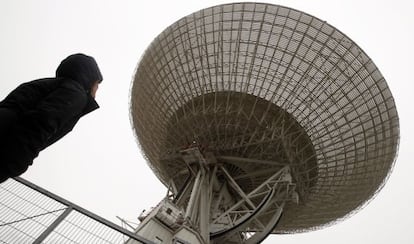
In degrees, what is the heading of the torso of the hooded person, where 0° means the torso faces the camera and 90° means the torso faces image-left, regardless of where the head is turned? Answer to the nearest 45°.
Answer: approximately 270°

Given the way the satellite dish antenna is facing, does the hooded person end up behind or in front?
behind

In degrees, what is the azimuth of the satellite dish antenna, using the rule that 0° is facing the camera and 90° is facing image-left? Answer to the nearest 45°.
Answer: approximately 225°

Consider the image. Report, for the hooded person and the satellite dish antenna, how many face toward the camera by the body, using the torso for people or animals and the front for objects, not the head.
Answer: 0

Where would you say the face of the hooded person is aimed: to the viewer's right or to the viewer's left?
to the viewer's right

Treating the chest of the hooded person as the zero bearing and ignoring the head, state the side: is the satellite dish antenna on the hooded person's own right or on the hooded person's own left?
on the hooded person's own left
